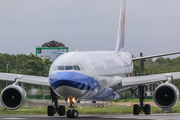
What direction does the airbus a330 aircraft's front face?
toward the camera
